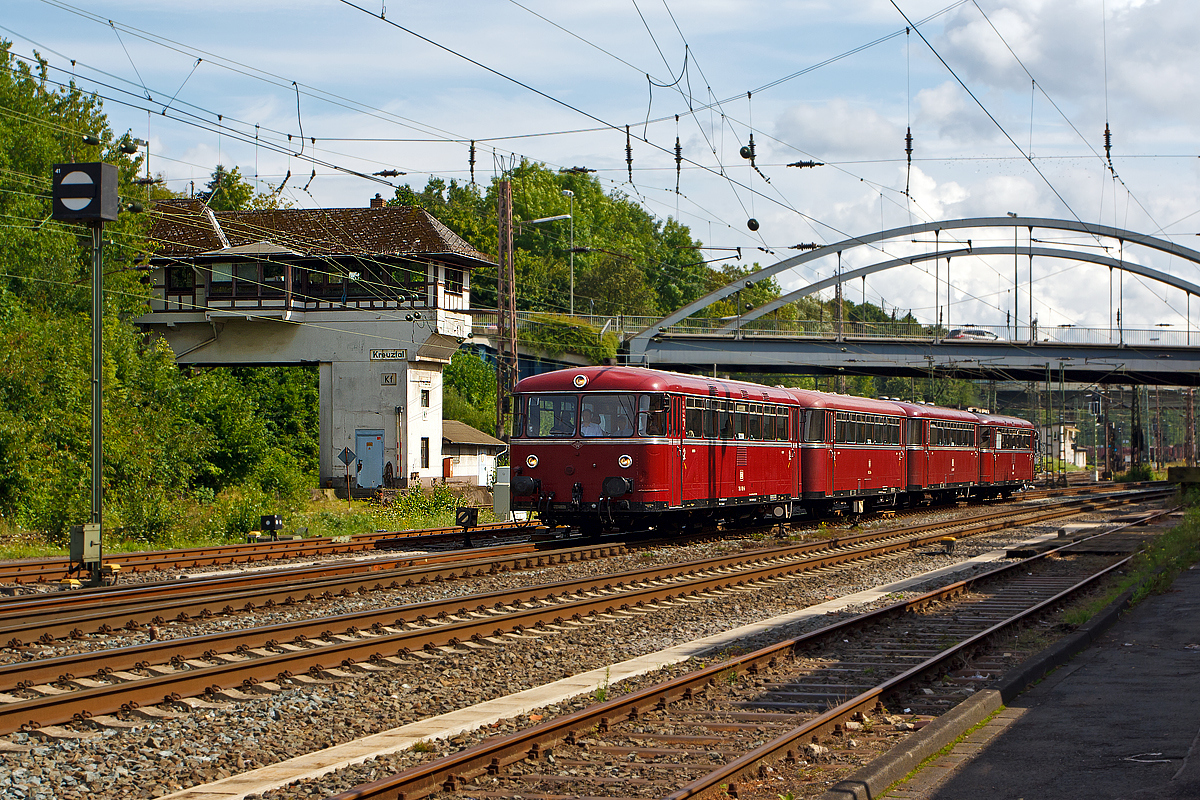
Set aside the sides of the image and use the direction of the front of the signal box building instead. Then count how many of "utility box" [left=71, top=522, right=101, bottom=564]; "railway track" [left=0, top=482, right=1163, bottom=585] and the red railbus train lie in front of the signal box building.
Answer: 3

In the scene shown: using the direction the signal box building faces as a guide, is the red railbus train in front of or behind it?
in front

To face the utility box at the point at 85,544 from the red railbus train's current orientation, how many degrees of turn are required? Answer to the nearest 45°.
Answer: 0° — it already faces it

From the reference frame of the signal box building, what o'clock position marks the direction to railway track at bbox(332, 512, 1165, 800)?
The railway track is roughly at 12 o'clock from the signal box building.

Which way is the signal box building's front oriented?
toward the camera

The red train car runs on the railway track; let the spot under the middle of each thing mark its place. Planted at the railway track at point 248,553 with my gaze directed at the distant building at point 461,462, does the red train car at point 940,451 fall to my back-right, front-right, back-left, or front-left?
front-right

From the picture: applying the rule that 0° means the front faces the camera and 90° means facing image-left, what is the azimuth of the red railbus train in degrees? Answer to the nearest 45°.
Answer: approximately 45°

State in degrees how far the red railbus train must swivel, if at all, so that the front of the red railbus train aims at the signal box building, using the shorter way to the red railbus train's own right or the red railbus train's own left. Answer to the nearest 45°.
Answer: approximately 90° to the red railbus train's own right

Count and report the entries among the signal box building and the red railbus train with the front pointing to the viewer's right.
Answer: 0

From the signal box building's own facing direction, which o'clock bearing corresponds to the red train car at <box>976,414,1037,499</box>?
The red train car is roughly at 9 o'clock from the signal box building.
